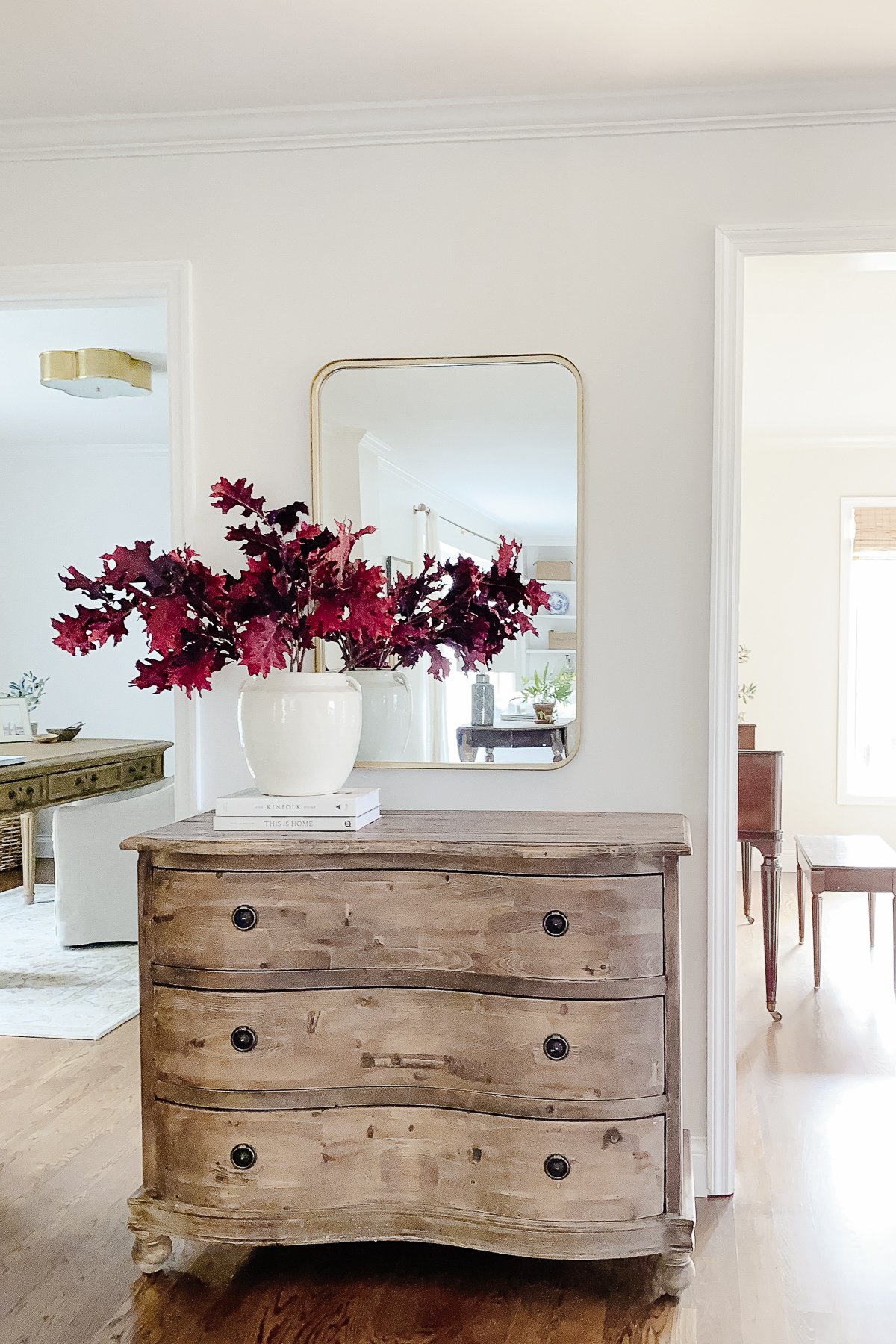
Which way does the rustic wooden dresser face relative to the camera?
toward the camera

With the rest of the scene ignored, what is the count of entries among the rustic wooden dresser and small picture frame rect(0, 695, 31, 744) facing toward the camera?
2

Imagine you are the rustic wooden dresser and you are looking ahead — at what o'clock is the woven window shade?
The woven window shade is roughly at 7 o'clock from the rustic wooden dresser.

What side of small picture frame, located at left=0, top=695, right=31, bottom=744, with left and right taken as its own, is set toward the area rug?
front

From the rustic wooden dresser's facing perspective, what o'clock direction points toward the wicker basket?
The wicker basket is roughly at 5 o'clock from the rustic wooden dresser.

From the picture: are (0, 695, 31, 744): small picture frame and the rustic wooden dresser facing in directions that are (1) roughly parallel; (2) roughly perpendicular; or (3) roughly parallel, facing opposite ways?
roughly parallel

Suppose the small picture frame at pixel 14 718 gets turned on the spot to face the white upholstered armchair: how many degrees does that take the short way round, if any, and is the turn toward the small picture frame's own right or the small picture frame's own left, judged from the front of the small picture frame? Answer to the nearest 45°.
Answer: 0° — it already faces it

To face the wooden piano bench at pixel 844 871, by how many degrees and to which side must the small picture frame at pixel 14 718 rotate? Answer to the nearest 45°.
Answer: approximately 45° to its left

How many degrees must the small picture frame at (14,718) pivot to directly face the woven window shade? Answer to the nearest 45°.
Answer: approximately 90° to its left

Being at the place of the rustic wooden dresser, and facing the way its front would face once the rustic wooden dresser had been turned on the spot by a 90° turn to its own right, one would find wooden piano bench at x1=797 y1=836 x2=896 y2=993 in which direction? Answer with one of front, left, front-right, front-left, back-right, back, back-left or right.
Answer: back-right

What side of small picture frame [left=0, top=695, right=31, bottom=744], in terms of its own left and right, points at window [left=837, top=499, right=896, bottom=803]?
left
